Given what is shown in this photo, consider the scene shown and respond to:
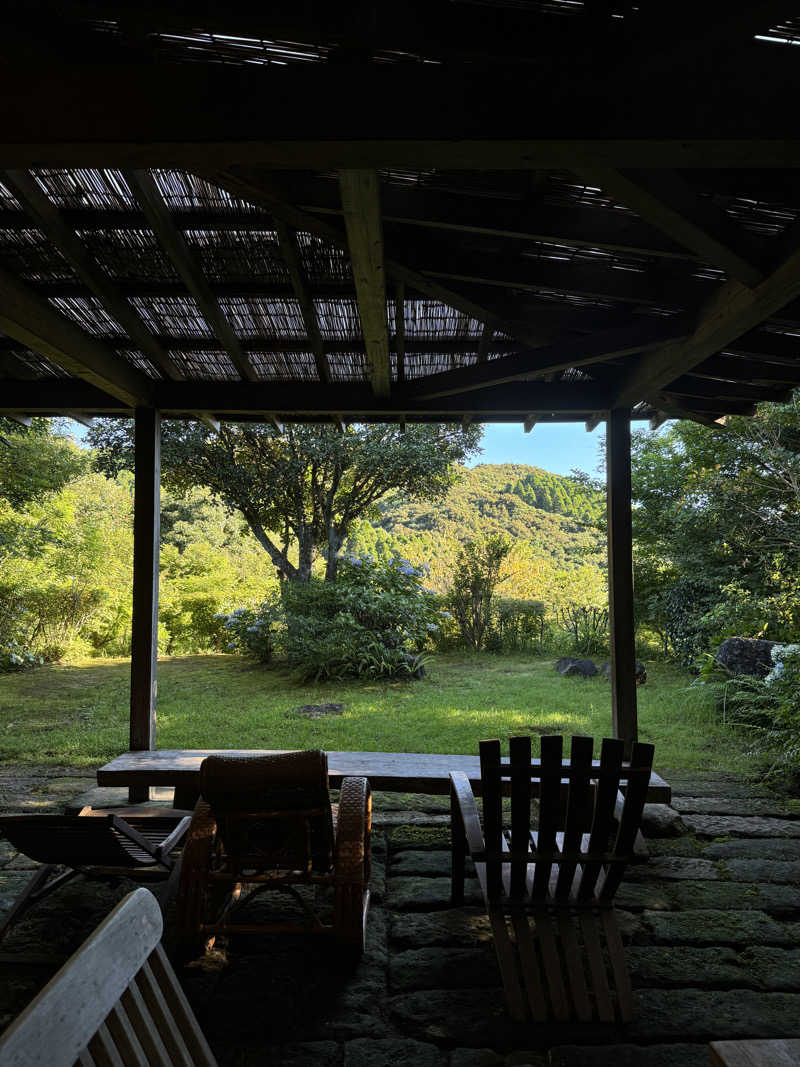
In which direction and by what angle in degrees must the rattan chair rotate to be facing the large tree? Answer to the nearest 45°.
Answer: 0° — it already faces it

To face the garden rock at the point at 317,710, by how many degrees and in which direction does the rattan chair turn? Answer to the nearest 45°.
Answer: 0° — it already faces it

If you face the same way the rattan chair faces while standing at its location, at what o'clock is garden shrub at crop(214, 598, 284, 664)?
The garden shrub is roughly at 12 o'clock from the rattan chair.

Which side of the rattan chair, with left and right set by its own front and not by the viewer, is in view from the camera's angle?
back

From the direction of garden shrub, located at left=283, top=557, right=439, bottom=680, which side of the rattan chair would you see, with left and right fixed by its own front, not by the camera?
front

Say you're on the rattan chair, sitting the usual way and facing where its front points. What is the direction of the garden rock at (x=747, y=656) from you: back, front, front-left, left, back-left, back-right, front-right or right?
front-right

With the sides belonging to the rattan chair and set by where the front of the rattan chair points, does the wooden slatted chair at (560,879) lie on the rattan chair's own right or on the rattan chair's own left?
on the rattan chair's own right

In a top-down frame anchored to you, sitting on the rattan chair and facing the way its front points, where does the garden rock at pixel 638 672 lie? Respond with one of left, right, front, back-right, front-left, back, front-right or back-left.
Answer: front-right

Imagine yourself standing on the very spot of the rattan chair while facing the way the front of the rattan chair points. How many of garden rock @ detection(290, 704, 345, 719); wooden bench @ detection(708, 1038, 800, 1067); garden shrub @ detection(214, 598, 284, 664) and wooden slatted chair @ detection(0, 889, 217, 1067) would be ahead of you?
2

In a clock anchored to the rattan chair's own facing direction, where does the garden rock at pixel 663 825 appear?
The garden rock is roughly at 2 o'clock from the rattan chair.

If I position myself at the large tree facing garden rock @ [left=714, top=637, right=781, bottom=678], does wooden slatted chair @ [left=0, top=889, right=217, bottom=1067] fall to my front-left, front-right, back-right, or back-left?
front-right

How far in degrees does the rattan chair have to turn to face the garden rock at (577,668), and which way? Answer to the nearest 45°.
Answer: approximately 45° to its right
